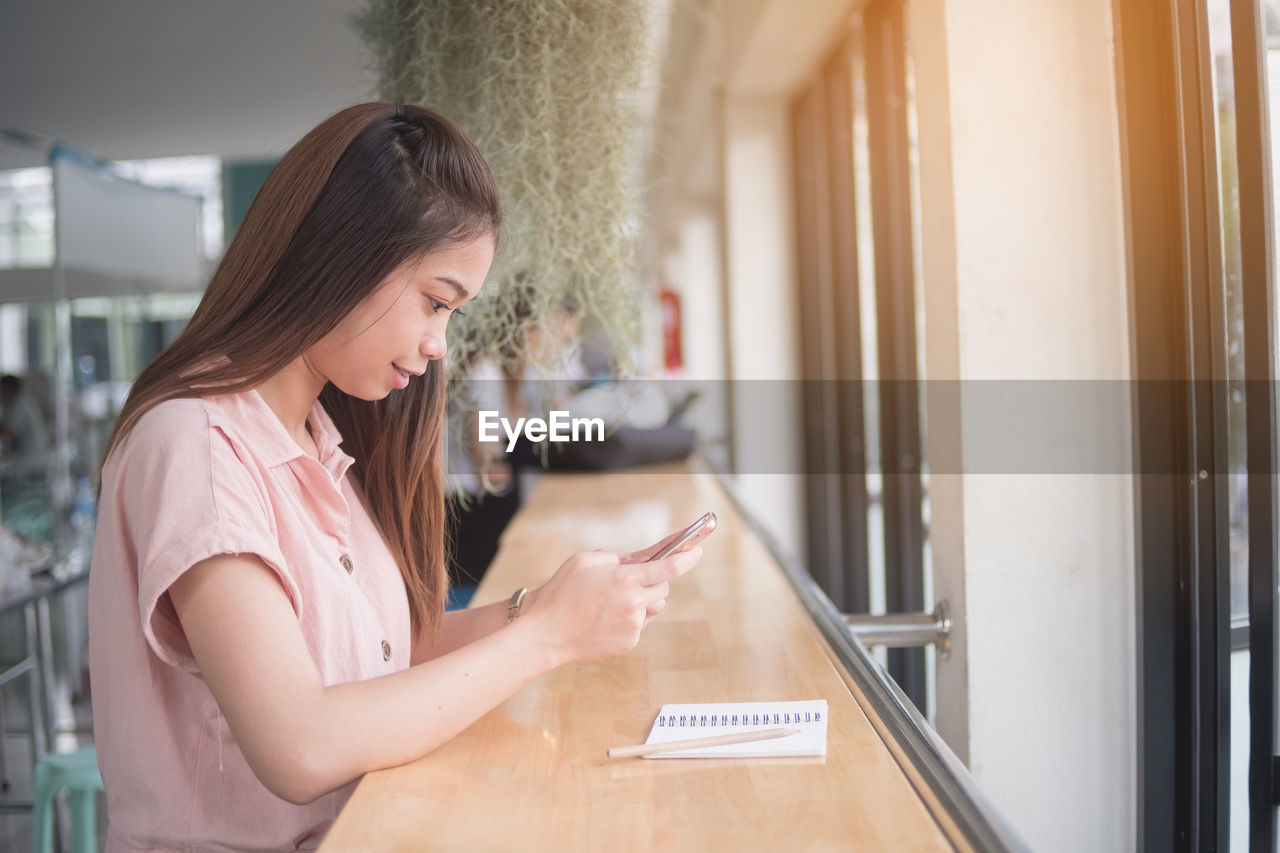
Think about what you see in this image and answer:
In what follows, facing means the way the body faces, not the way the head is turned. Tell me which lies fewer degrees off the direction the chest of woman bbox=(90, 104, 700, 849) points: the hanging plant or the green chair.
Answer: the hanging plant

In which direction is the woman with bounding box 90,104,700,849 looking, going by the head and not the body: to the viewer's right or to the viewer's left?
to the viewer's right

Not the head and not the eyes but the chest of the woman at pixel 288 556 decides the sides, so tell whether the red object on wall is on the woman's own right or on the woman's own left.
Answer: on the woman's own left

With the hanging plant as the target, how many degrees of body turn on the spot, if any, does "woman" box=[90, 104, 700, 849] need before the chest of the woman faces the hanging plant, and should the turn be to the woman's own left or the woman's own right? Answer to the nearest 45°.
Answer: approximately 45° to the woman's own left

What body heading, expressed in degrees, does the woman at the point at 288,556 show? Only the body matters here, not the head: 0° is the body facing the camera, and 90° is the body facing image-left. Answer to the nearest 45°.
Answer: approximately 270°
